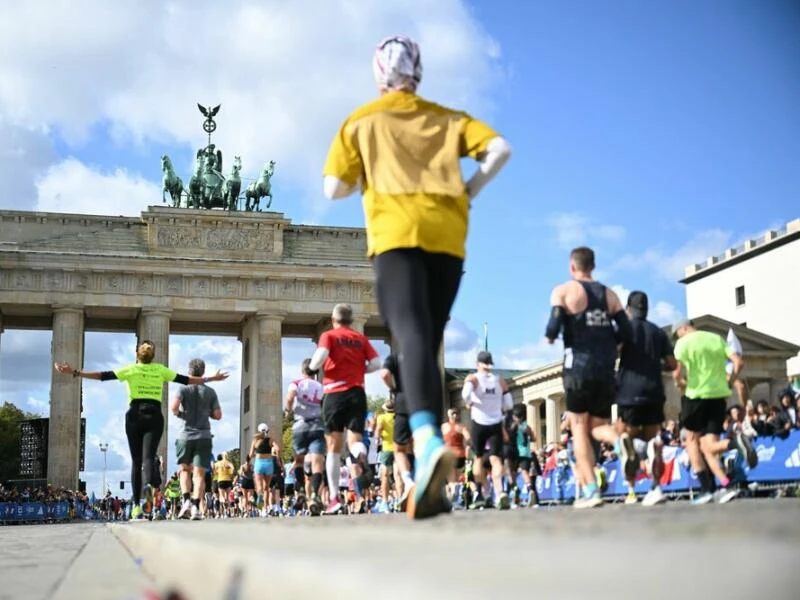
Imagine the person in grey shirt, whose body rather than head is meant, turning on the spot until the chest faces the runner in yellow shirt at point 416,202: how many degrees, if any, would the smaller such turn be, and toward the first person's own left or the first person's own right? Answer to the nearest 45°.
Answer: approximately 180°

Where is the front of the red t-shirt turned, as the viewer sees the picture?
away from the camera

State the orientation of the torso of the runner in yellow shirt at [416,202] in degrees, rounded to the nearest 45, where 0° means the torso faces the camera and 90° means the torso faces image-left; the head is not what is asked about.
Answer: approximately 180°

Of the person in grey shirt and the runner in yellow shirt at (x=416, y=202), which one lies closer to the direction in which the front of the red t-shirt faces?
the person in grey shirt

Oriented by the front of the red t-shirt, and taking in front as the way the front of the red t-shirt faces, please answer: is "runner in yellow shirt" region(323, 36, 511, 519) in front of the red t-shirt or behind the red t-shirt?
behind

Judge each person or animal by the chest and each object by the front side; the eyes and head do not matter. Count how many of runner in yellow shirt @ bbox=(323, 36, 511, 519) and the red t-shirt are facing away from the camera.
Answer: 2

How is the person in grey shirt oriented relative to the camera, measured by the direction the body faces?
away from the camera

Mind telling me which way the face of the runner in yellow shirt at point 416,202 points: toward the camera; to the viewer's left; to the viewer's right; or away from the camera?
away from the camera

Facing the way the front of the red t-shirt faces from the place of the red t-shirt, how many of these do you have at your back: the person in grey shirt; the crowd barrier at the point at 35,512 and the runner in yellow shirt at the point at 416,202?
1

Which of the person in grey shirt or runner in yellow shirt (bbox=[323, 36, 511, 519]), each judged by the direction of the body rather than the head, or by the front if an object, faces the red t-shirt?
the runner in yellow shirt

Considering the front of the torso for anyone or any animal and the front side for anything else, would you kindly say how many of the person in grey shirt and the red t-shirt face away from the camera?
2
